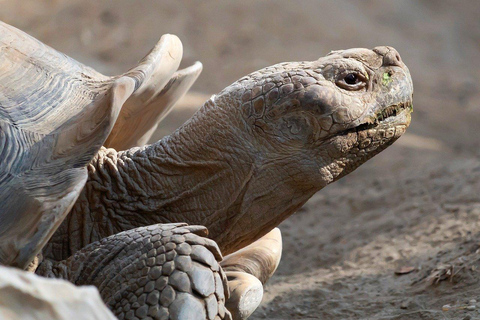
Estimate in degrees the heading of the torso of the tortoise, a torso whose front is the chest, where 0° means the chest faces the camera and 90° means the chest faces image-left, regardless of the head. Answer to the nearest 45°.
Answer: approximately 270°
